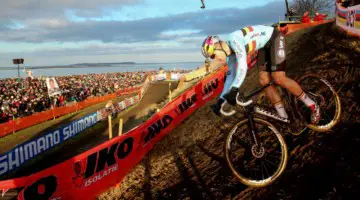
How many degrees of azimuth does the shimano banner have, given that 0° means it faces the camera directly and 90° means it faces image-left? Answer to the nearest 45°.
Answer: approximately 315°

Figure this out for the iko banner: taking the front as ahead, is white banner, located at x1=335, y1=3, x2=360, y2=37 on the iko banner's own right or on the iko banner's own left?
on the iko banner's own left

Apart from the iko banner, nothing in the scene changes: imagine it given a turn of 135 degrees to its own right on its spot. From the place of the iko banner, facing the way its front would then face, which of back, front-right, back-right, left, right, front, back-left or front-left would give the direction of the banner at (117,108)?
right
